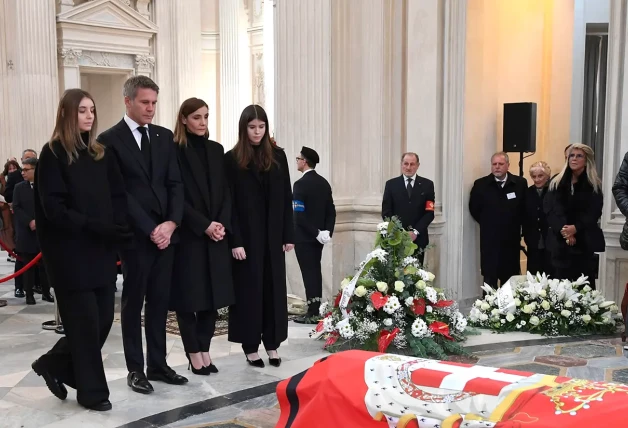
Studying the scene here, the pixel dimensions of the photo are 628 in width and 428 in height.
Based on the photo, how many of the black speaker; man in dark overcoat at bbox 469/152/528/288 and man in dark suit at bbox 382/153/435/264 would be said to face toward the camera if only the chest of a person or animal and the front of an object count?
3

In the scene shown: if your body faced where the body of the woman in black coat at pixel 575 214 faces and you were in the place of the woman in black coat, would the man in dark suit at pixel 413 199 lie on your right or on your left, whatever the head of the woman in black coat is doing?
on your right

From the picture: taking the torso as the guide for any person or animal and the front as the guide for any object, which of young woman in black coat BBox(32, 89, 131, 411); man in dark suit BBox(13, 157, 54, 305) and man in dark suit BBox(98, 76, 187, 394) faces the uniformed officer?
man in dark suit BBox(13, 157, 54, 305)

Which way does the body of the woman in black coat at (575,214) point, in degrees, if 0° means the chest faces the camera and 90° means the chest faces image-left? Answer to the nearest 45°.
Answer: approximately 45°

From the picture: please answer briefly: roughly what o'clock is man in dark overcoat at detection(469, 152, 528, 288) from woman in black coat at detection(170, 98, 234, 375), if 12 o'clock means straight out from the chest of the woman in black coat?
The man in dark overcoat is roughly at 9 o'clock from the woman in black coat.

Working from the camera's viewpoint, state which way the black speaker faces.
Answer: facing the viewer

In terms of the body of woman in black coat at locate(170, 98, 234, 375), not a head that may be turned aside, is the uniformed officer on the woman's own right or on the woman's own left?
on the woman's own left

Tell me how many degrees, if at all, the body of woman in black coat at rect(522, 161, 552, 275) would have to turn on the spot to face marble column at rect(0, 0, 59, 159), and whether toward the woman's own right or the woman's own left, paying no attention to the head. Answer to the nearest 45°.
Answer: approximately 135° to the woman's own right

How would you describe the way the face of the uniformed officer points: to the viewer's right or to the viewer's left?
to the viewer's left

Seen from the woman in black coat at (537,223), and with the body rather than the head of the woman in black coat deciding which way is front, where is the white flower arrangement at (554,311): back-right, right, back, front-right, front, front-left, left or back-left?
front

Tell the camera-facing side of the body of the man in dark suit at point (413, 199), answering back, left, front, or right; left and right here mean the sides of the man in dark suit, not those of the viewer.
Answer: front

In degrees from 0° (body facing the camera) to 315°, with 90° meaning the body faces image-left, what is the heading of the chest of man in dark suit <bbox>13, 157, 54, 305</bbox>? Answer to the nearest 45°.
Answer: approximately 315°
